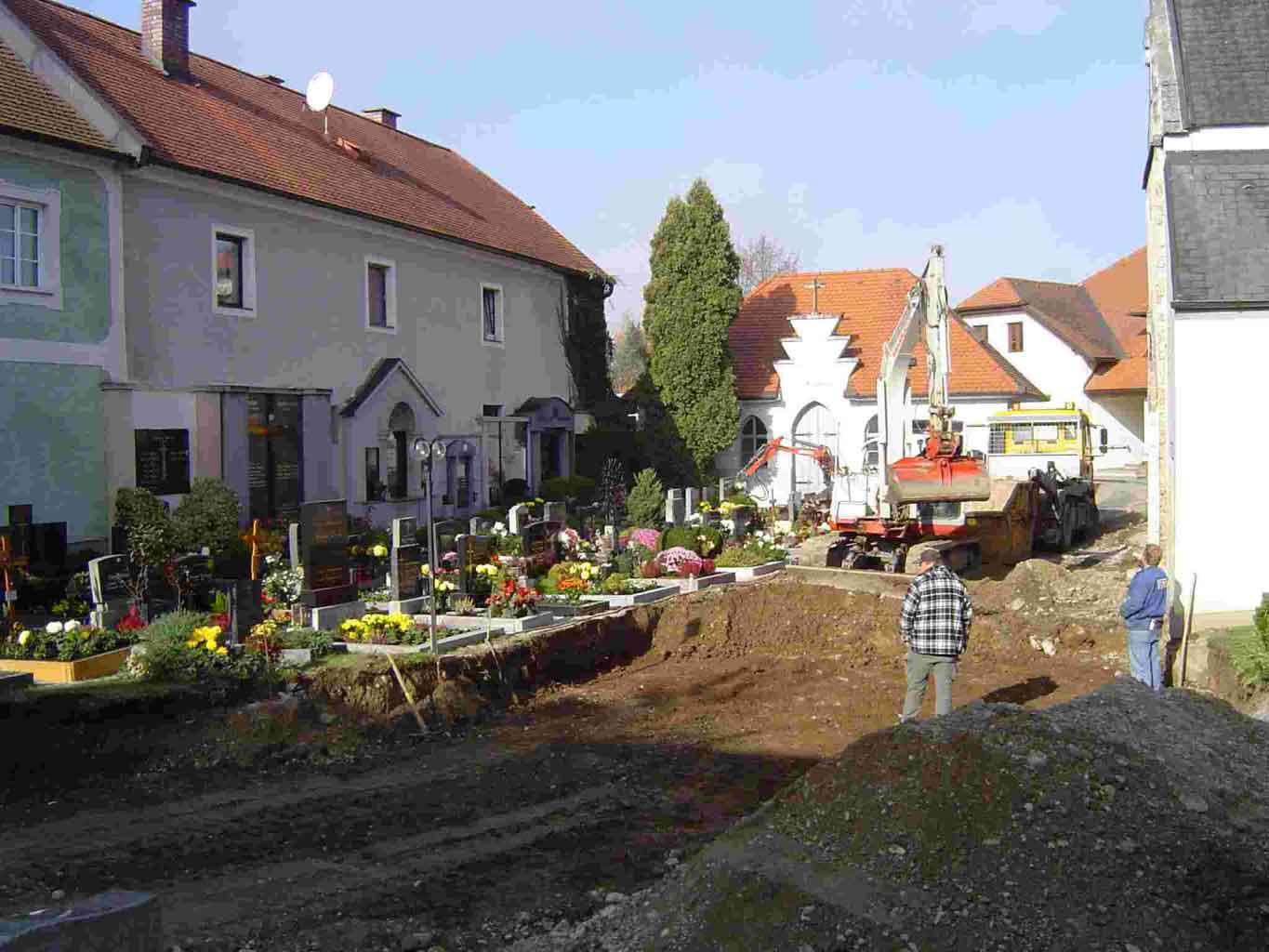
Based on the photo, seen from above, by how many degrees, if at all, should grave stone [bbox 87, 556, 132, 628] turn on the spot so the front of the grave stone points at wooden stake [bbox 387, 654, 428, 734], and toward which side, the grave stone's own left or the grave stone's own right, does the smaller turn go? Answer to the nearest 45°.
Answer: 0° — it already faces it

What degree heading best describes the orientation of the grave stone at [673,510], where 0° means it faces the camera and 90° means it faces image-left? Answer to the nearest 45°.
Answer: approximately 315°

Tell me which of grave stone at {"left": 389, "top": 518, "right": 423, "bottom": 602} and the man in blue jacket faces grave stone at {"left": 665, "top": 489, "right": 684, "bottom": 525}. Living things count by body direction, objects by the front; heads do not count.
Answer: the man in blue jacket

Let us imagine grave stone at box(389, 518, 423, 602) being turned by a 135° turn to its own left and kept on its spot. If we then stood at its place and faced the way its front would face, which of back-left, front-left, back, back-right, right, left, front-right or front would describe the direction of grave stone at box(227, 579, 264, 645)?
back-left

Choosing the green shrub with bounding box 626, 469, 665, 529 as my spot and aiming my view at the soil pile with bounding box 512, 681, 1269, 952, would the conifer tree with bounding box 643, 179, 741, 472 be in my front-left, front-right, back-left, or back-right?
back-left

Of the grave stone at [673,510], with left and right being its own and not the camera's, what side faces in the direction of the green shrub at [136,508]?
right

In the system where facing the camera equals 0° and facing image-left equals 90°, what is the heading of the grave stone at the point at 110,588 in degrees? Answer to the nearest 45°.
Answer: approximately 315°
